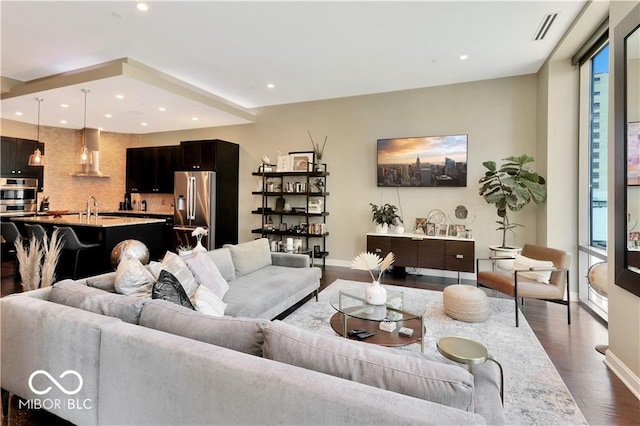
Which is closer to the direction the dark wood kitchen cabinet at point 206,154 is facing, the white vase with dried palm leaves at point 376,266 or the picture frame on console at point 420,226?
the white vase with dried palm leaves

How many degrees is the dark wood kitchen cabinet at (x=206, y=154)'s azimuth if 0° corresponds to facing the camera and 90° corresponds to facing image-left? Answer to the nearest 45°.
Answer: approximately 45°

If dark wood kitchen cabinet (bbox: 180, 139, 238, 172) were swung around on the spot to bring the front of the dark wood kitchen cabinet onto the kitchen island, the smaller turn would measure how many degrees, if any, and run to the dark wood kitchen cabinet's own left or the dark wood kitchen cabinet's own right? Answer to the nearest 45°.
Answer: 0° — it already faces it

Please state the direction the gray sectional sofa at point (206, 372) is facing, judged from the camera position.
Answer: facing away from the viewer and to the right of the viewer

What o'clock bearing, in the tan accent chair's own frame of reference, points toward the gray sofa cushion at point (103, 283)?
The gray sofa cushion is roughly at 12 o'clock from the tan accent chair.

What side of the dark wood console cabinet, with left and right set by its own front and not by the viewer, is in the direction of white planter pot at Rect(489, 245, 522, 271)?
left

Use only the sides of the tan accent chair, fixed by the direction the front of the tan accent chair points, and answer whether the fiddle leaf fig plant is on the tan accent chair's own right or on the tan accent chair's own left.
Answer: on the tan accent chair's own right

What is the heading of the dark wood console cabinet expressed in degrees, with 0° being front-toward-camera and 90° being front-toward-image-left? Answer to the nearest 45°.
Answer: approximately 0°

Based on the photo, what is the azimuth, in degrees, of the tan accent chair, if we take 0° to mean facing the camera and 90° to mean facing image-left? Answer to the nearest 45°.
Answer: approximately 45°

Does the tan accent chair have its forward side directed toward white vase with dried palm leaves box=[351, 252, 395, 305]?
yes

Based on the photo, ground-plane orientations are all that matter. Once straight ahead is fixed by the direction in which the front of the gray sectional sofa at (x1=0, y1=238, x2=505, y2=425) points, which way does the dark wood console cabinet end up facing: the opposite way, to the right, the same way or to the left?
the opposite way

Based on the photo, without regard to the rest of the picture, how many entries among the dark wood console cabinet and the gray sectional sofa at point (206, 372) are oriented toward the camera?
1
